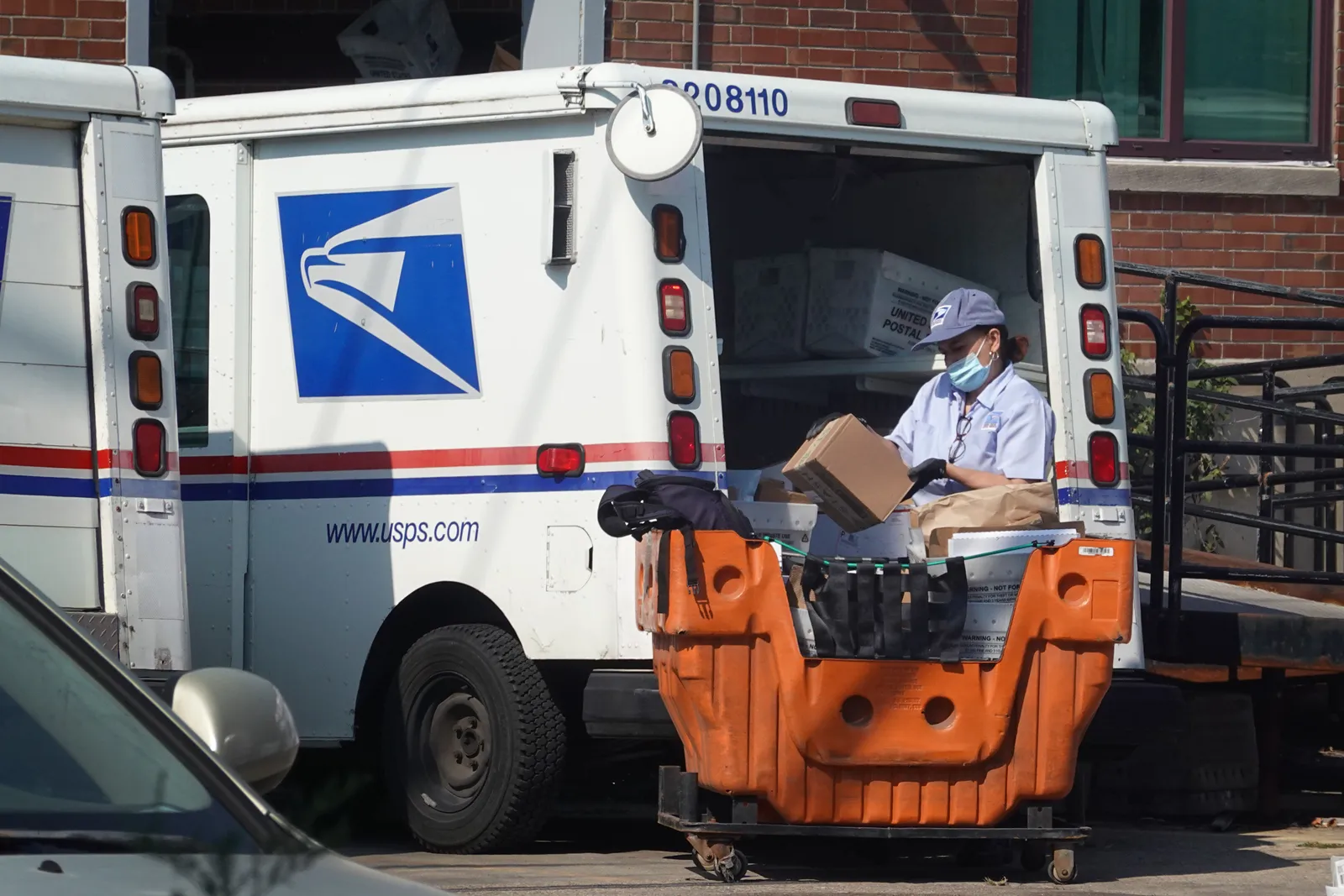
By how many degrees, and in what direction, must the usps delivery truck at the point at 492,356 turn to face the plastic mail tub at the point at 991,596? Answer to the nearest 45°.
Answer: approximately 180°

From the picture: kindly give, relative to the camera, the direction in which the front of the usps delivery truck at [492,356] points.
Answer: facing away from the viewer and to the left of the viewer

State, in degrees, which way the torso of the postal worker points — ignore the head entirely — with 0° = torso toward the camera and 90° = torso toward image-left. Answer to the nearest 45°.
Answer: approximately 45°

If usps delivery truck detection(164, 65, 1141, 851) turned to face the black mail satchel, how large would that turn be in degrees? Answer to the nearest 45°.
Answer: approximately 180°
